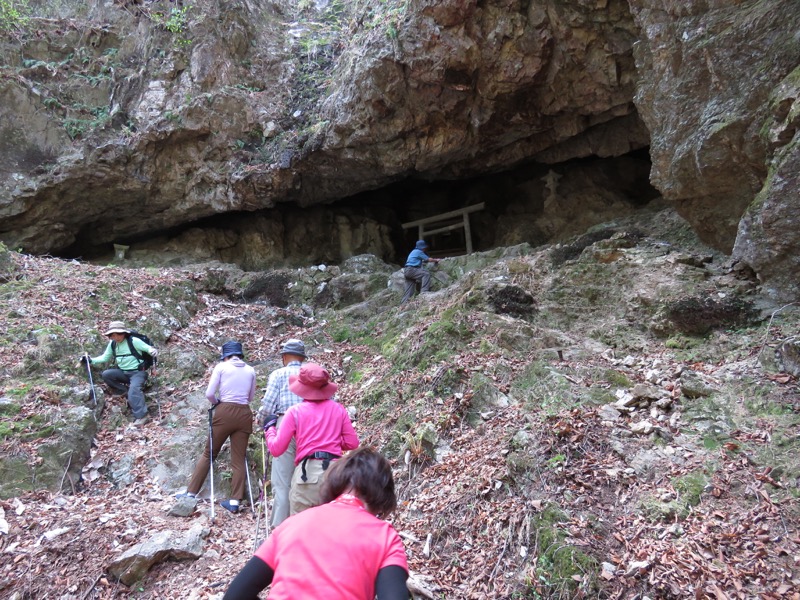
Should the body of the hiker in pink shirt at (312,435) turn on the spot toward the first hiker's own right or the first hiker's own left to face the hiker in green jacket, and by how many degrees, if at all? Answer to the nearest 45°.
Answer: approximately 45° to the first hiker's own left

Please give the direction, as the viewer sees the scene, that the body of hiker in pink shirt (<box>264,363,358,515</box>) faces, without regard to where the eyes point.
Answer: away from the camera

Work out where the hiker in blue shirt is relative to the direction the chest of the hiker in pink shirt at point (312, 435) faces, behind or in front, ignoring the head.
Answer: in front

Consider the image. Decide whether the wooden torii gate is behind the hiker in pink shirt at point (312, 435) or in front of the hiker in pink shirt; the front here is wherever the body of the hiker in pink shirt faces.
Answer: in front

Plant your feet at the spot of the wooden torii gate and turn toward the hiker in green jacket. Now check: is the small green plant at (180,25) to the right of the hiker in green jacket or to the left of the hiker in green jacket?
right

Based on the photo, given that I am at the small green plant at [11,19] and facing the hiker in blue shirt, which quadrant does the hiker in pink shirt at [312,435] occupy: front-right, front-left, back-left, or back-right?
front-right

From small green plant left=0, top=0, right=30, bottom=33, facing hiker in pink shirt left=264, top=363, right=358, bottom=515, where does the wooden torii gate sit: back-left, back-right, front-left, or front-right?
front-left

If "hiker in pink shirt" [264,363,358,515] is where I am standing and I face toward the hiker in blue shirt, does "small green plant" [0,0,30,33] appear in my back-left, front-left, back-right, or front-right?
front-left

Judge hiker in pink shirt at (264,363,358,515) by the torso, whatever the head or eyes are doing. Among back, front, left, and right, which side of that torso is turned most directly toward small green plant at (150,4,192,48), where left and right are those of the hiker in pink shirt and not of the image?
front

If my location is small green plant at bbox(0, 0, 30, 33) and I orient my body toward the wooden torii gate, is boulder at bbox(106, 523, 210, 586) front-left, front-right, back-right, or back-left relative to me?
front-right
